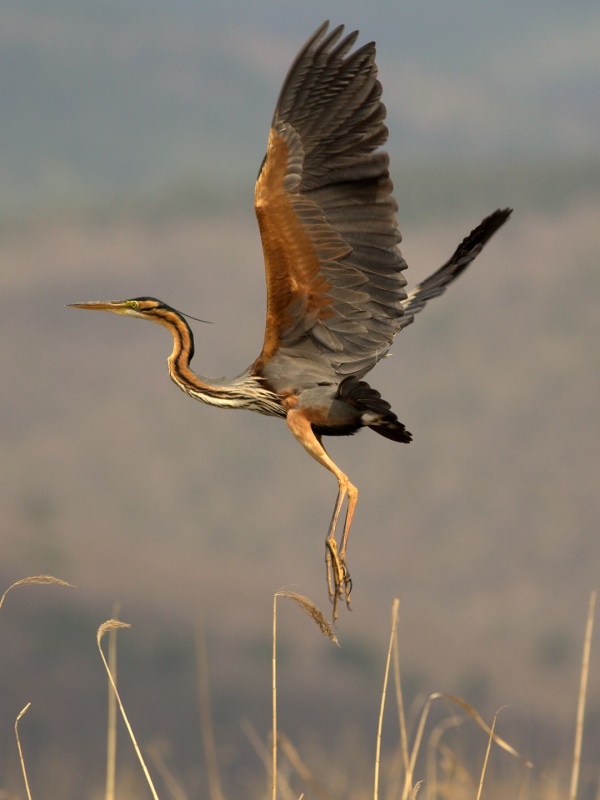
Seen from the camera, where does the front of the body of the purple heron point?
to the viewer's left

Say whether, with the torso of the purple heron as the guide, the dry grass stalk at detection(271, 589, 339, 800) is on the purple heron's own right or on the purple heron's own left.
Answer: on the purple heron's own left
